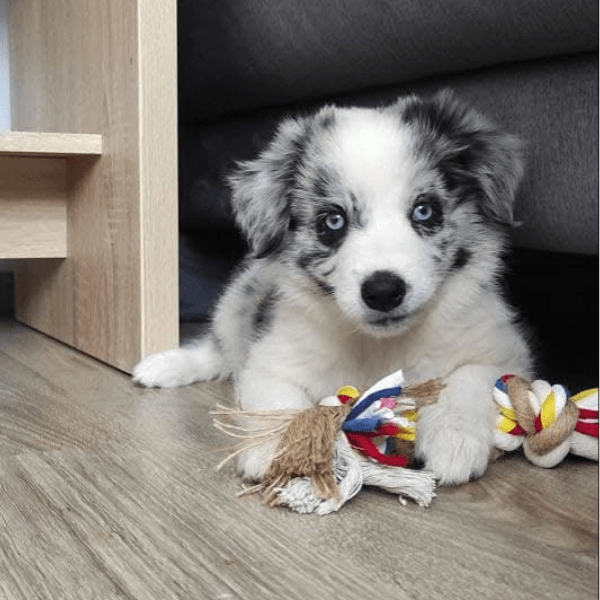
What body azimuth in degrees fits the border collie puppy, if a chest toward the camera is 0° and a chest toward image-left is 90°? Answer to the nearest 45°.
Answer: approximately 0°
